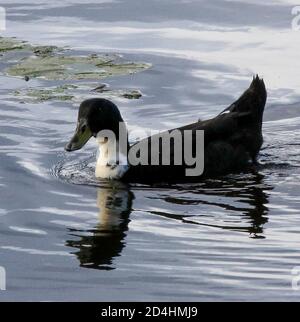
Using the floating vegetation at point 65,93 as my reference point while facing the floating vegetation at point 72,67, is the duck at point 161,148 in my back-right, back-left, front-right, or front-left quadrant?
back-right

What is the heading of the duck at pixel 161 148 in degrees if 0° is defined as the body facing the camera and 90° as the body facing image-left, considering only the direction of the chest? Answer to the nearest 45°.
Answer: approximately 90°

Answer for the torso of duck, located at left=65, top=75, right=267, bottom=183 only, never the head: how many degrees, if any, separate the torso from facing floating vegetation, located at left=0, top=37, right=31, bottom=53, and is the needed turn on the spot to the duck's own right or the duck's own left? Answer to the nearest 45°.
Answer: approximately 45° to the duck's own right

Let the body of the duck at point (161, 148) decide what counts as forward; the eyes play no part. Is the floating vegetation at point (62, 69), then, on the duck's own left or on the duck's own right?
on the duck's own right

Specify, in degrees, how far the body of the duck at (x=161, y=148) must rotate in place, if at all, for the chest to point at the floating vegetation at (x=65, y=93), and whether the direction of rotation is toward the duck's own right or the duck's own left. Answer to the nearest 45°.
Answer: approximately 45° to the duck's own right

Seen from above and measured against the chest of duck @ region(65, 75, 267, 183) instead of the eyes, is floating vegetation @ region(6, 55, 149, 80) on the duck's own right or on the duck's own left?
on the duck's own right
